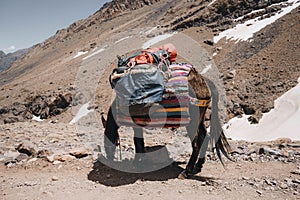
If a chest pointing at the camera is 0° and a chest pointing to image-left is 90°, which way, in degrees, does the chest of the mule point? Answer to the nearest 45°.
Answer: approximately 135°
